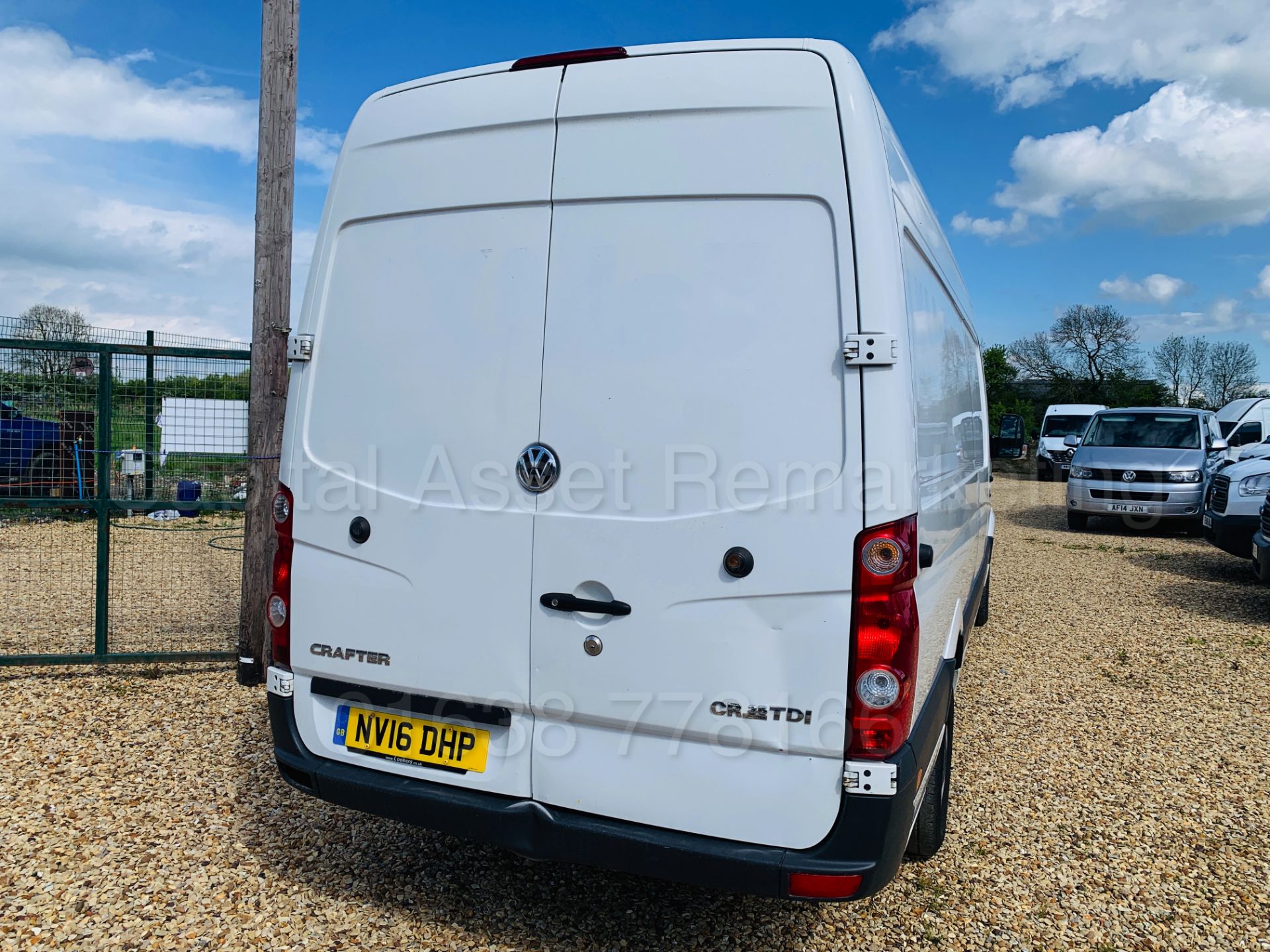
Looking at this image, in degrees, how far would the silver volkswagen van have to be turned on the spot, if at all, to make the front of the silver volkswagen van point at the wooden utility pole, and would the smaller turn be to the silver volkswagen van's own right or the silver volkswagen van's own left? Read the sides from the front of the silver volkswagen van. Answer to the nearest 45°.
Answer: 0° — it already faces it

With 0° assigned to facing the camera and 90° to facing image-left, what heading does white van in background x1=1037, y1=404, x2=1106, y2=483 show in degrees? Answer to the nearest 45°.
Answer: approximately 0°

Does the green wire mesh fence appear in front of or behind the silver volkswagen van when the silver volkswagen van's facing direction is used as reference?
in front

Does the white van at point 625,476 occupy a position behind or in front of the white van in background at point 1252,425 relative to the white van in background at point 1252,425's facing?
in front

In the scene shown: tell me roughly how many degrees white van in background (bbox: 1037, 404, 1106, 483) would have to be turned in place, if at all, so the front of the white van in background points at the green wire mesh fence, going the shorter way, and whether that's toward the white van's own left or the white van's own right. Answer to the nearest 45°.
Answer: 0° — it already faces it

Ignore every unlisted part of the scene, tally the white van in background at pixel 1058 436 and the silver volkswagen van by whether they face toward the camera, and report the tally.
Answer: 2

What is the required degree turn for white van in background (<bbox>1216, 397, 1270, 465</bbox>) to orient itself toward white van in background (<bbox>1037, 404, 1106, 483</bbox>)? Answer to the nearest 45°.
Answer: approximately 90° to its right

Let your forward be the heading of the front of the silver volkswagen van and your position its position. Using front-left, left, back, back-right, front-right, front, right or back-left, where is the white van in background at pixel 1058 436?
back

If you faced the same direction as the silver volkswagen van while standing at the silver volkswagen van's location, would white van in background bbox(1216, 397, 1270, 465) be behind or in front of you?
behind
